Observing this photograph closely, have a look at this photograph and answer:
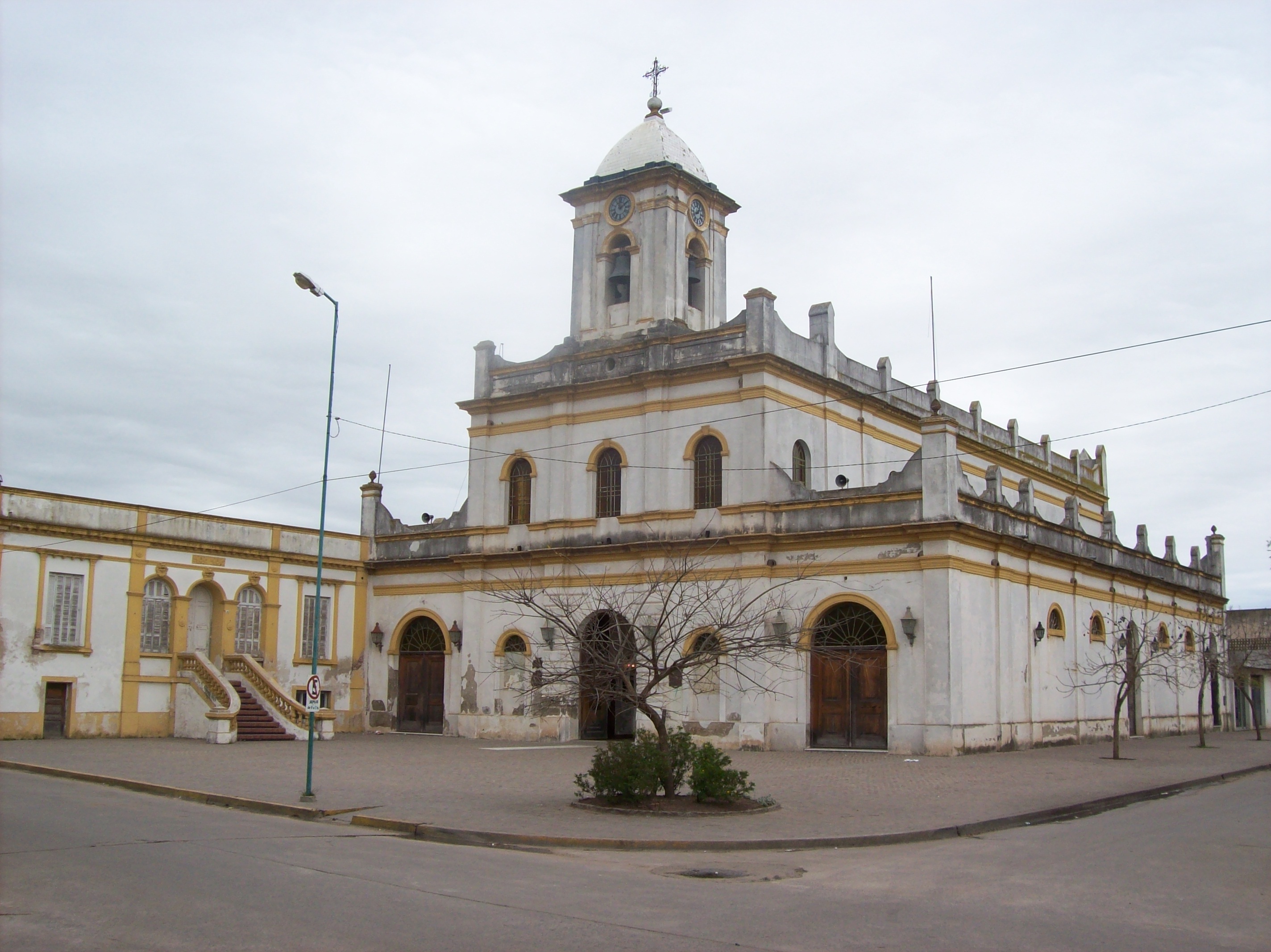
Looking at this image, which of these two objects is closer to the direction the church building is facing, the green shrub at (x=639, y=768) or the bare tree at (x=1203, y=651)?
the green shrub

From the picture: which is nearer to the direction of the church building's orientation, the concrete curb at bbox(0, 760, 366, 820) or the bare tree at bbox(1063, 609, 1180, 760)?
the concrete curb

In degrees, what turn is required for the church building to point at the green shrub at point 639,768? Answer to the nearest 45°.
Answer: approximately 45° to its left

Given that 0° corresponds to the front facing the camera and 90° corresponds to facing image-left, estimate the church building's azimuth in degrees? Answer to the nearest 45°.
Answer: approximately 45°

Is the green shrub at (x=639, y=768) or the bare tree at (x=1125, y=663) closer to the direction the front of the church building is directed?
the green shrub

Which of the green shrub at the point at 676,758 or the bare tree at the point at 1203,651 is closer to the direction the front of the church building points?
the green shrub

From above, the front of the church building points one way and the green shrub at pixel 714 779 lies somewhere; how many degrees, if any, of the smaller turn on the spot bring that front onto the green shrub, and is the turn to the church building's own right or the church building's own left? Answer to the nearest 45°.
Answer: approximately 45° to the church building's own left

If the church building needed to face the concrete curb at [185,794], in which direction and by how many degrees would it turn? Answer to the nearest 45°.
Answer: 0° — it already faces it
